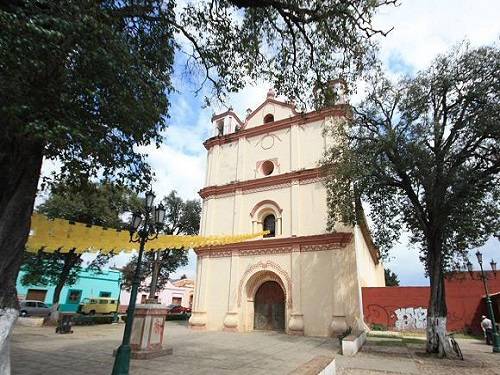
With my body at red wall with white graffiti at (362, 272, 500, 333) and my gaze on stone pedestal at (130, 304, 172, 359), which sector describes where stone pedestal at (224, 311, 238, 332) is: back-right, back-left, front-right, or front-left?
front-right

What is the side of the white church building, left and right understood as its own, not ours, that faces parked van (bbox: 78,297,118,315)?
right

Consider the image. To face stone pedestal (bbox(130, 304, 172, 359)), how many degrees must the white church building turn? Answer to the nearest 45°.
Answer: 0° — it already faces it

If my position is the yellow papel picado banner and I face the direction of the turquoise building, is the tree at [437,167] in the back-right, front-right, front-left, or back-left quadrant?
back-right

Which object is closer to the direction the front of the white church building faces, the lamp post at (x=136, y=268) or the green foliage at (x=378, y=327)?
the lamp post

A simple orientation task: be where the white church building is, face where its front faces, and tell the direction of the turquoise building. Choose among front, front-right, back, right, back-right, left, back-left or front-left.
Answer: right

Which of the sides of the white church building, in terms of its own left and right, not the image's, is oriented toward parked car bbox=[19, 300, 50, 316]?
right

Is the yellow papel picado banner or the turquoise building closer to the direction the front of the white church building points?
the yellow papel picado banner

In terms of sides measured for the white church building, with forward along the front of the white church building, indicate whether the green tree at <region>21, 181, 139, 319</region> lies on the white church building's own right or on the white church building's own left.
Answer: on the white church building's own right

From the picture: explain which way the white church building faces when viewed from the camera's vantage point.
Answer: facing the viewer and to the left of the viewer

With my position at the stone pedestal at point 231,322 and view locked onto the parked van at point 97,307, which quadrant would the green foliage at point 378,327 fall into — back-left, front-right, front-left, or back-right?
back-right

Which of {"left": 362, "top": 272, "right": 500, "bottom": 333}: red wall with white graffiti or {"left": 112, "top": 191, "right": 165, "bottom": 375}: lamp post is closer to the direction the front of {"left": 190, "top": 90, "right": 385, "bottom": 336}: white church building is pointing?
the lamp post
